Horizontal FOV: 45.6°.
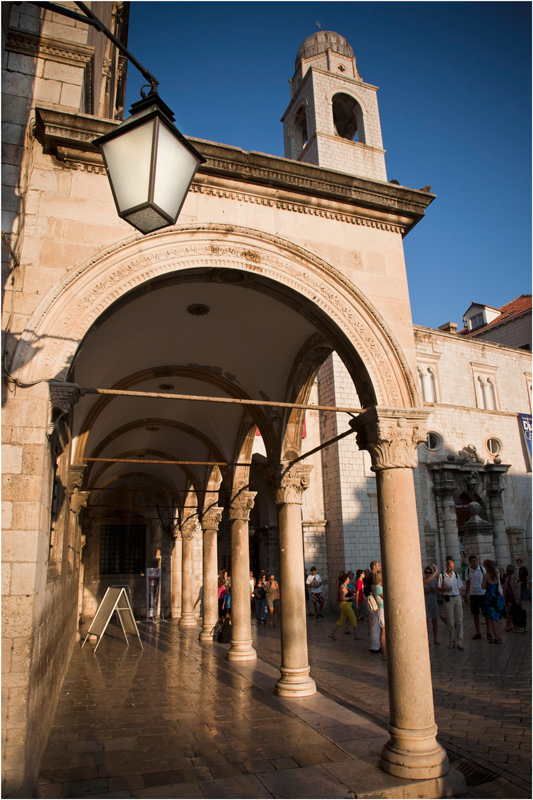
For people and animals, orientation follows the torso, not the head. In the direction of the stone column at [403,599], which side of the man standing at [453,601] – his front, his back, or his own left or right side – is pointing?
front

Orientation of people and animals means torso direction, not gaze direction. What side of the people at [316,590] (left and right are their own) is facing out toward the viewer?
front

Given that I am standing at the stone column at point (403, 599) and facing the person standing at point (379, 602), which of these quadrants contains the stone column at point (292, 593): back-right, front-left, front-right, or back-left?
front-left

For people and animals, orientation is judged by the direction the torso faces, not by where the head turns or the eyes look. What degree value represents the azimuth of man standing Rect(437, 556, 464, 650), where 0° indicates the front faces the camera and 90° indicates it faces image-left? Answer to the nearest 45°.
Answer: approximately 0°

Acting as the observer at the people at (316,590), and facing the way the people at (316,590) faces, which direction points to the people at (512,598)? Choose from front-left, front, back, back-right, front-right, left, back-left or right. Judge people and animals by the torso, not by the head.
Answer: front-left

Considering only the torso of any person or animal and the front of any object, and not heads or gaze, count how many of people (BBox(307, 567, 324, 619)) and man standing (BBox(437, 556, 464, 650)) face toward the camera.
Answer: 2

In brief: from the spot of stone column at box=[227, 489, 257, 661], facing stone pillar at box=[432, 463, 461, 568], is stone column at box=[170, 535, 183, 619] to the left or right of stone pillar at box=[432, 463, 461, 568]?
left

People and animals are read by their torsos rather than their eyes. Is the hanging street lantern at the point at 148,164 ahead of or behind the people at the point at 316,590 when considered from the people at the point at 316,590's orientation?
ahead

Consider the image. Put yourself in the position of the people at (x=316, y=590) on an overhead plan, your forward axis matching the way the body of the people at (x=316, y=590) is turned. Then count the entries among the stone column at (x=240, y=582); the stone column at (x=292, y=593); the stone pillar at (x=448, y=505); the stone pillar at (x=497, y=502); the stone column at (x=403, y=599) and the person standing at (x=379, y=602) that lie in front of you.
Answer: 4

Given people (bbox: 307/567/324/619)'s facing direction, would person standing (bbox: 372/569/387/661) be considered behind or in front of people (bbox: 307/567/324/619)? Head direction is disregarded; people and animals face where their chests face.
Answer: in front

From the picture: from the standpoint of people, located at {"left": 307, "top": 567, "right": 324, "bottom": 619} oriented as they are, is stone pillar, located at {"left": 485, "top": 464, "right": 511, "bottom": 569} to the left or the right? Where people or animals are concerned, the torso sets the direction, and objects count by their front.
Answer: on their left

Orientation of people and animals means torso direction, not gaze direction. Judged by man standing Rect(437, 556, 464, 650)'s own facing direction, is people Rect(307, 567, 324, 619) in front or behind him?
behind

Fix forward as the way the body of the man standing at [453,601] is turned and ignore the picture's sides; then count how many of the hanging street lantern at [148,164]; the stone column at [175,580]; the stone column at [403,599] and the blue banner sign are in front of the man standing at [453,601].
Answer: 2

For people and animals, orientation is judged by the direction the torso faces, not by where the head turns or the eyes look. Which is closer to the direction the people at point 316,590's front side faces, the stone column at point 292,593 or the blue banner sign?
the stone column

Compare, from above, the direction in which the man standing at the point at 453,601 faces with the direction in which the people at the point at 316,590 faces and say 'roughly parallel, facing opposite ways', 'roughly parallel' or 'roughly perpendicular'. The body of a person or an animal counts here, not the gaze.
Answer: roughly parallel

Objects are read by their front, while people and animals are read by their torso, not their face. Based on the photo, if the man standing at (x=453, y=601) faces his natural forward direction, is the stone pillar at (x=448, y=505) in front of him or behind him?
behind

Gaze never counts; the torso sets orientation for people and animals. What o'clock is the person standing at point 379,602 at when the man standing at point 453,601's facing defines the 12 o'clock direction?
the person standing at point 379,602 is roughly at 2 o'clock from the man standing at point 453,601.
